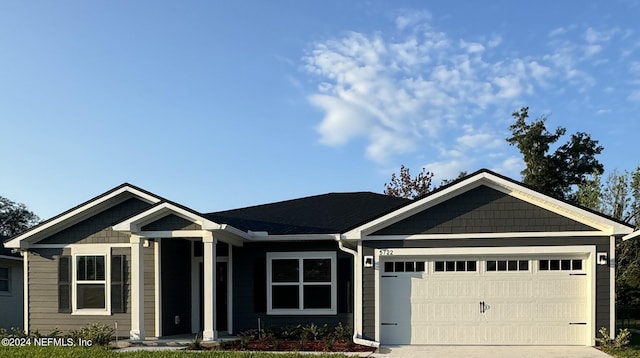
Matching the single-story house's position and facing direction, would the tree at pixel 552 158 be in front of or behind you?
behind

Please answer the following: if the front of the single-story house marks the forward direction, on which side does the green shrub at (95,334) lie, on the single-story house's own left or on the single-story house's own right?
on the single-story house's own right

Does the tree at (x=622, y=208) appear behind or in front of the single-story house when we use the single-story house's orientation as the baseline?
behind

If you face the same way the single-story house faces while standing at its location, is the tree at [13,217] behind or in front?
behind

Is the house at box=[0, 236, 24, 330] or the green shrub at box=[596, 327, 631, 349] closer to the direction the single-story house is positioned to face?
the green shrub

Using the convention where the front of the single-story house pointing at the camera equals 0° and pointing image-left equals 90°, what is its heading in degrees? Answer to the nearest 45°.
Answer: approximately 0°
